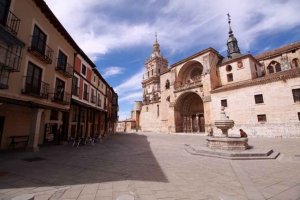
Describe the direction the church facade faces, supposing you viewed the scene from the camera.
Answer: facing the viewer and to the left of the viewer

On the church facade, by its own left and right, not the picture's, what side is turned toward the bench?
front

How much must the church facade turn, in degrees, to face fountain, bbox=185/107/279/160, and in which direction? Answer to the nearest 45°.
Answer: approximately 45° to its left

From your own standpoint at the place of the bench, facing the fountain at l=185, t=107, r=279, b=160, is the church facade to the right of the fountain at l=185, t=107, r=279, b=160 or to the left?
left
